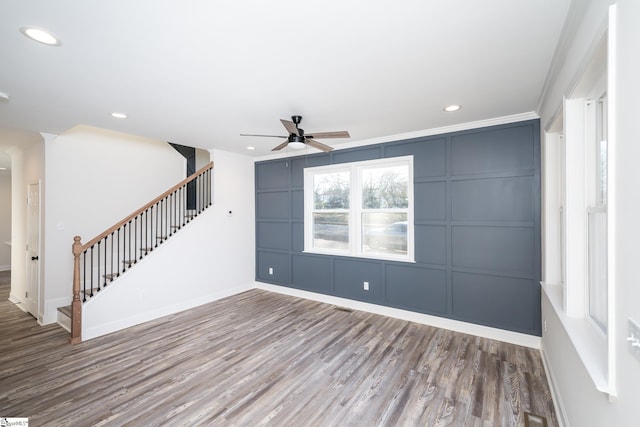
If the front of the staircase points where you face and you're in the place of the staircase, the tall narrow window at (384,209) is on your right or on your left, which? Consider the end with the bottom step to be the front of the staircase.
on your left

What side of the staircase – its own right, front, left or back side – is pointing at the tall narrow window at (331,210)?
left

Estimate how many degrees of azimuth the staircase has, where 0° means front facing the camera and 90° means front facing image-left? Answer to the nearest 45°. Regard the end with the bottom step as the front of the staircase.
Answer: approximately 45°

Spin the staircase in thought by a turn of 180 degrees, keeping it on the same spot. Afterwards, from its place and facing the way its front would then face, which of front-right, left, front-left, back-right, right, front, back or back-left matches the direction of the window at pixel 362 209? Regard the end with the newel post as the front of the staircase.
right

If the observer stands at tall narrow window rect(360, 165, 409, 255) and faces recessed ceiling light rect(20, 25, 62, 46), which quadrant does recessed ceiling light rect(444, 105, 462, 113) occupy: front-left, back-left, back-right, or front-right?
front-left

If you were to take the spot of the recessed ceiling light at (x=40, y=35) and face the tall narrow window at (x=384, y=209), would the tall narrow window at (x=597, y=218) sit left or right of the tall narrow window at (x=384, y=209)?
right

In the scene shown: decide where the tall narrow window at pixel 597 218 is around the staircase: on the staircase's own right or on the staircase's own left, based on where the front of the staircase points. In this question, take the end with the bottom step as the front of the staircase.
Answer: on the staircase's own left

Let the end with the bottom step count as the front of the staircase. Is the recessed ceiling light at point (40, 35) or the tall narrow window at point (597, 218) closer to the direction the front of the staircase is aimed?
the recessed ceiling light

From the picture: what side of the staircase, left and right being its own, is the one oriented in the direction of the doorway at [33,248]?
right
